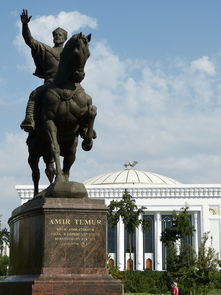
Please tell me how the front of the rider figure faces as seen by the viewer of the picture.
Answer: facing the viewer

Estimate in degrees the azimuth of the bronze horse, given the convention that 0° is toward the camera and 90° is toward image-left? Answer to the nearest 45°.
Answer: approximately 315°
